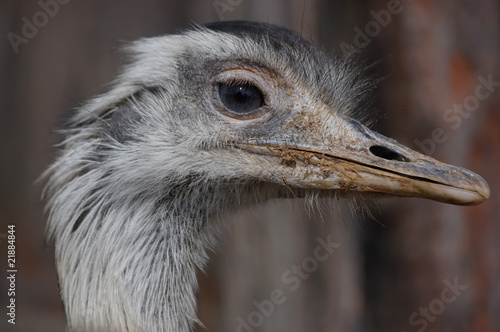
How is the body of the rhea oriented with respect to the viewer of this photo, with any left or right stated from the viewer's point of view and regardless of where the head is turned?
facing to the right of the viewer
